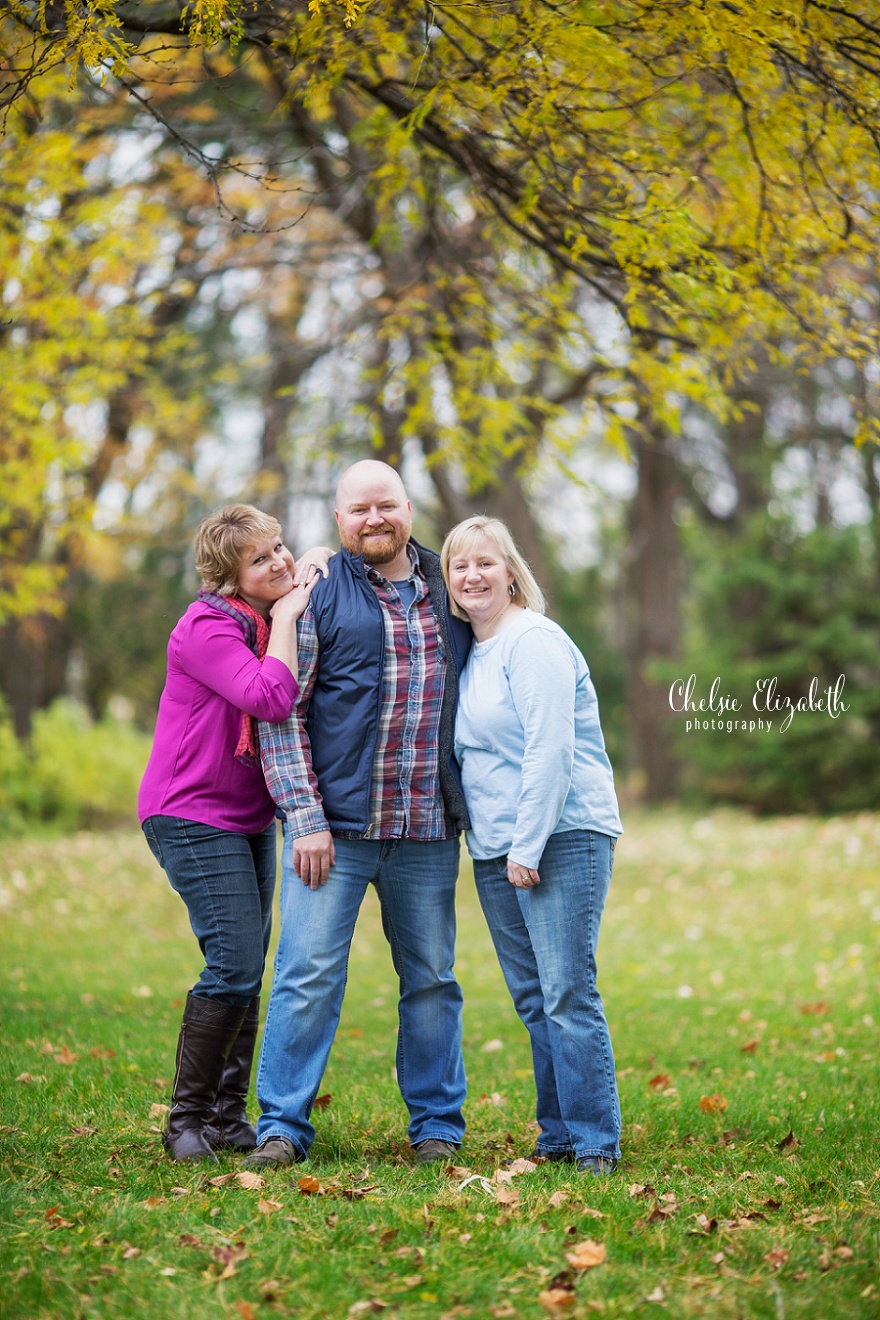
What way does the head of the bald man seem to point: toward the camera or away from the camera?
toward the camera

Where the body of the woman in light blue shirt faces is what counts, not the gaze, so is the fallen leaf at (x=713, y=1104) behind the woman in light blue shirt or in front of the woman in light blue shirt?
behind

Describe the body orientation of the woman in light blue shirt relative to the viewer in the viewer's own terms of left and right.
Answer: facing the viewer and to the left of the viewer

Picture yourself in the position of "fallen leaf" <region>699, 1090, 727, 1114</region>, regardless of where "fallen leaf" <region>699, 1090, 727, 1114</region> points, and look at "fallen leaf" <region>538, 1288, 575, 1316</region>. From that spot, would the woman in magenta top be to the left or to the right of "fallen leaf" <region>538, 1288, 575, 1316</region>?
right

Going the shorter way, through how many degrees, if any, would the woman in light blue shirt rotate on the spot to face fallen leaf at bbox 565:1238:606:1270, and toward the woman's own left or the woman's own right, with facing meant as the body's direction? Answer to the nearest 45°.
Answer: approximately 45° to the woman's own left

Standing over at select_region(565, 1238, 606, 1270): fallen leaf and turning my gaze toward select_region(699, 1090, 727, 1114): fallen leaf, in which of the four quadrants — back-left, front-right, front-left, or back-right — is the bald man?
front-left

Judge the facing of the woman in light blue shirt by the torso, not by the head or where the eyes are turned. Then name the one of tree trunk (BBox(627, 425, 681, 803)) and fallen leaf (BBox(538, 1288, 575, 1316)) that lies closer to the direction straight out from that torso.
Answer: the fallen leaf

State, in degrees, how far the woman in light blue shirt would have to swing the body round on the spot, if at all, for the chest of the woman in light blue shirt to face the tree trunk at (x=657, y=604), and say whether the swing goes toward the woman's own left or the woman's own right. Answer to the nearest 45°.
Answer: approximately 135° to the woman's own right
